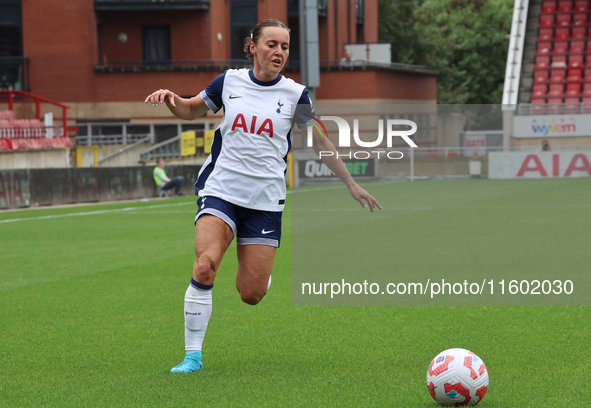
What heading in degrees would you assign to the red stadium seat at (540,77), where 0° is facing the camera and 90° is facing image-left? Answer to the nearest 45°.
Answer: approximately 0°

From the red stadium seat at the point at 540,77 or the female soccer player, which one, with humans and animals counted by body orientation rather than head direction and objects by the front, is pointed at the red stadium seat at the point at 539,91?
the red stadium seat at the point at 540,77

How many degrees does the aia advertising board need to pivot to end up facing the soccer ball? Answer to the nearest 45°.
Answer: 0° — it already faces it

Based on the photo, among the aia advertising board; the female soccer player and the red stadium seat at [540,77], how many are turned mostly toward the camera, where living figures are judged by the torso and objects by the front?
3

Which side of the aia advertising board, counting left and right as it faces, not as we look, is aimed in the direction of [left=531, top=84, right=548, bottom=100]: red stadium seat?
back

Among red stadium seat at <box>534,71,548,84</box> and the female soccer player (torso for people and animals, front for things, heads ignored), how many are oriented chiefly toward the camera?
2

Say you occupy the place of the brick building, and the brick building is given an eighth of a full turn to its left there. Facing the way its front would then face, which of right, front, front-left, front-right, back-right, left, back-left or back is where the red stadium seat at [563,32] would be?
front-left

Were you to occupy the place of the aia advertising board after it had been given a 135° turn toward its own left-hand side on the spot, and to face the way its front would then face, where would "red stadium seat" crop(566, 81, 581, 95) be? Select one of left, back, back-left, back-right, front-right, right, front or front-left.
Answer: front-left

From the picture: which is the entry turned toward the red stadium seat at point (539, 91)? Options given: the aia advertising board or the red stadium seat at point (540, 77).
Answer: the red stadium seat at point (540, 77)

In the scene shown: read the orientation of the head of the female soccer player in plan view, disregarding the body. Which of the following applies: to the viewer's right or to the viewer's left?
to the viewer's right

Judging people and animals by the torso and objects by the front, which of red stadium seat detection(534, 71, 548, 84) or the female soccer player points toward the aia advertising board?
the red stadium seat

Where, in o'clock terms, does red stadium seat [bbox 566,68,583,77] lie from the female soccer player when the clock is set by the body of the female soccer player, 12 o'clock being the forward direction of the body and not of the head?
The red stadium seat is roughly at 7 o'clock from the female soccer player.
